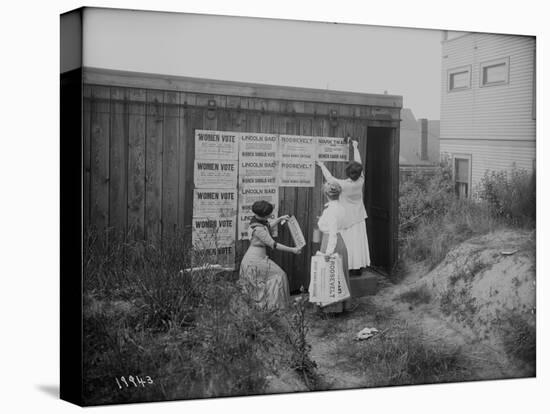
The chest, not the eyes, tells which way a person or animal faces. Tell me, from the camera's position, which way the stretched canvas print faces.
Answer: facing the viewer and to the right of the viewer
